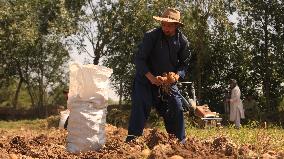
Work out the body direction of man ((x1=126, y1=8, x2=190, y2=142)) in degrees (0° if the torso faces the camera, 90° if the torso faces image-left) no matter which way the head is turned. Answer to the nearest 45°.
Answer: approximately 0°

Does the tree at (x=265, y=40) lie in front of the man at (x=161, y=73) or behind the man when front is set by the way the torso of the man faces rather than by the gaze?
behind

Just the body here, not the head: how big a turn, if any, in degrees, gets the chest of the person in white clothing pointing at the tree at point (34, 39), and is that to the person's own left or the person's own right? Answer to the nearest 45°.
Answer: approximately 45° to the person's own right

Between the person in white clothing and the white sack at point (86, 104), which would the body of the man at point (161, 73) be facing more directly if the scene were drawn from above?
the white sack
